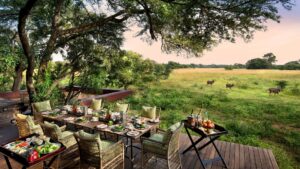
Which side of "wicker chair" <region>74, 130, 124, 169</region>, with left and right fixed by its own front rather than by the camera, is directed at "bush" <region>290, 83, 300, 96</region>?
front

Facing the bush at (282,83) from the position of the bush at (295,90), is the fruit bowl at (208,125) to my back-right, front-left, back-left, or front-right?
back-left

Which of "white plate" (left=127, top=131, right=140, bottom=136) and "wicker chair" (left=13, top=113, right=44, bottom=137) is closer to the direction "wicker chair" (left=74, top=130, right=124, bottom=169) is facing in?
the white plate

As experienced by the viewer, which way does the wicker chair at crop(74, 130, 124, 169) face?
facing away from the viewer and to the right of the viewer

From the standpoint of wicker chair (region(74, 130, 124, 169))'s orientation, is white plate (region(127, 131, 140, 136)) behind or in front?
in front

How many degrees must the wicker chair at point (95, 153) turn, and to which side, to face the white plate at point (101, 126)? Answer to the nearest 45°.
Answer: approximately 45° to its left

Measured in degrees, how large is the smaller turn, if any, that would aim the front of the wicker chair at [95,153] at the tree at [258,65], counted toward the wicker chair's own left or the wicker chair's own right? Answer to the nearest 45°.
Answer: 0° — it already faces it

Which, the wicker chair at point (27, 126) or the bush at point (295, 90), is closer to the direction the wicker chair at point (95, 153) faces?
the bush

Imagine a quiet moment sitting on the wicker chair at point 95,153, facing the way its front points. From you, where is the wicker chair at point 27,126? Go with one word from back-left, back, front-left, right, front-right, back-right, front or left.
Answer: left

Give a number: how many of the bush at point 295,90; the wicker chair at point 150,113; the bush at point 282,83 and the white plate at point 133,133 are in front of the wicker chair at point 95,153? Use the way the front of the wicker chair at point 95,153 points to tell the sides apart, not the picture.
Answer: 4

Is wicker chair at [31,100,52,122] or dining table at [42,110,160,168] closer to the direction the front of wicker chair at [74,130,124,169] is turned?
the dining table

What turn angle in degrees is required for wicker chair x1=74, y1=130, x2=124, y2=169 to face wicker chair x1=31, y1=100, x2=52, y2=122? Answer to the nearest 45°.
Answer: approximately 90° to its left

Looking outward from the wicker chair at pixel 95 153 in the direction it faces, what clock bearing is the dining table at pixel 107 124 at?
The dining table is roughly at 11 o'clock from the wicker chair.

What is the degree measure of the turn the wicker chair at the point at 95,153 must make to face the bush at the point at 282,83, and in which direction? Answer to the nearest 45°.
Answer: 0° — it already faces it

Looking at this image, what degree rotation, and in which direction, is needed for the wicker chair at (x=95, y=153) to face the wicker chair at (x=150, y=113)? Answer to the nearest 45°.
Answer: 0° — it already faces it
